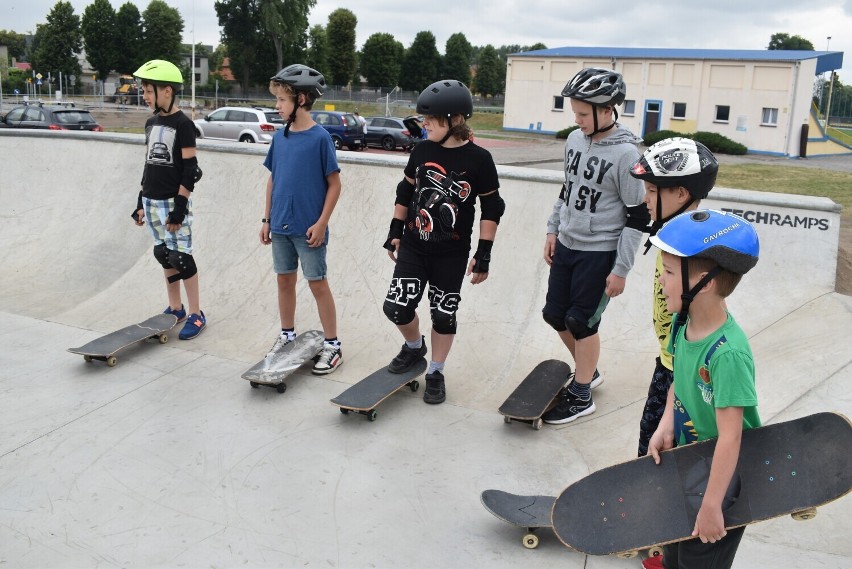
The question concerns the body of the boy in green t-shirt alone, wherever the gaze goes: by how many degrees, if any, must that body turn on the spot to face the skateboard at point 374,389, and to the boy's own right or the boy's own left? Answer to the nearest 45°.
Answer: approximately 90° to the boy's own right

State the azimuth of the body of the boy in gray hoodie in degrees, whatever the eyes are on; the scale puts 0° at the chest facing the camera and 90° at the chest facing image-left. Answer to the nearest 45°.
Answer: approximately 45°

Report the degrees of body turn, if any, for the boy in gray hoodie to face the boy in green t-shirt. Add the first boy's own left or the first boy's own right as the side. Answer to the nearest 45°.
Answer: approximately 45° to the first boy's own left

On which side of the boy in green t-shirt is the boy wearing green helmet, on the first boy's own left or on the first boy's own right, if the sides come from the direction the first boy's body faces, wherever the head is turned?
on the first boy's own right

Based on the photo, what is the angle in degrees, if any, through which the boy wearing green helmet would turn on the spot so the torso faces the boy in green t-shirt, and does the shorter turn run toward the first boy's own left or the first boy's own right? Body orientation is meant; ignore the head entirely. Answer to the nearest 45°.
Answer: approximately 45° to the first boy's own left

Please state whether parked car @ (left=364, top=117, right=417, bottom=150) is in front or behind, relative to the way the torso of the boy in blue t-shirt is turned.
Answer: behind

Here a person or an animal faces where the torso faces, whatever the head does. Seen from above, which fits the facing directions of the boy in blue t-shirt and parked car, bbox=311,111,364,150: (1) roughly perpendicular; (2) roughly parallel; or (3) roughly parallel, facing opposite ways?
roughly perpendicular

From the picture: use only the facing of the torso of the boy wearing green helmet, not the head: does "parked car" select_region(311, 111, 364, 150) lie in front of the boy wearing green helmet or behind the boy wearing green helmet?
behind

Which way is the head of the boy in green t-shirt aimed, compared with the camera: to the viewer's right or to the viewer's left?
to the viewer's left

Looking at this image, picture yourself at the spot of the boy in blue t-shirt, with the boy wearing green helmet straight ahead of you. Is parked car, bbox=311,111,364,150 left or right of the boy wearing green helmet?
right

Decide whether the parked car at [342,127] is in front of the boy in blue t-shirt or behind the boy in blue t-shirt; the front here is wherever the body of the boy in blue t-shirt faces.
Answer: behind
